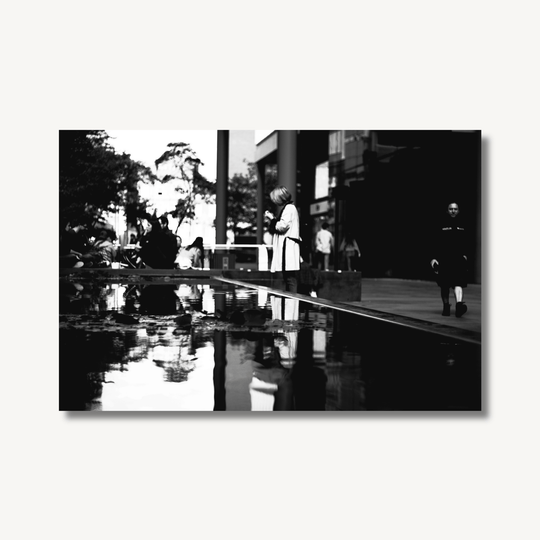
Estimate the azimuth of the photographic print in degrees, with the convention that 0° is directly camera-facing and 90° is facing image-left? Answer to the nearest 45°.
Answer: approximately 0°
